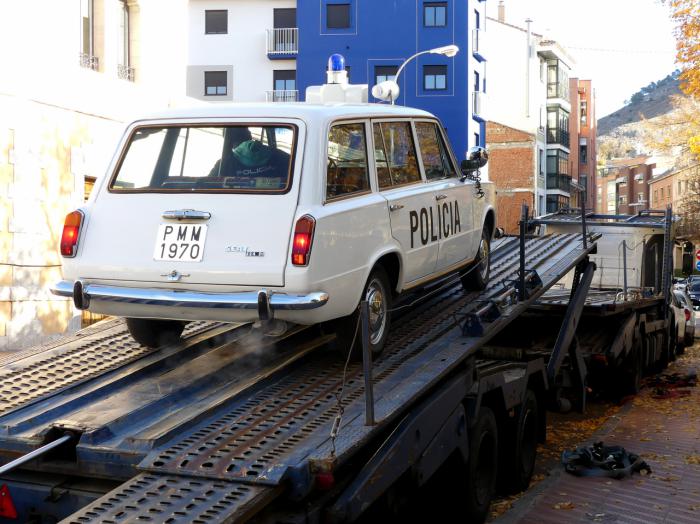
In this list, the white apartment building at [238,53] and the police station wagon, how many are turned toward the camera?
1

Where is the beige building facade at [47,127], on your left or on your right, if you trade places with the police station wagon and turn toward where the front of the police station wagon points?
on your left

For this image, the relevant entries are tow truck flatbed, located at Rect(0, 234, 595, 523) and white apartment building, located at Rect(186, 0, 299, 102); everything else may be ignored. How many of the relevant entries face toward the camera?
1

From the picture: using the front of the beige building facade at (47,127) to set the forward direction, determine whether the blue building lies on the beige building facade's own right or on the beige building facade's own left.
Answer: on the beige building facade's own left

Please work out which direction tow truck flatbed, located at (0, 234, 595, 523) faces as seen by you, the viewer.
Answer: facing away from the viewer and to the right of the viewer

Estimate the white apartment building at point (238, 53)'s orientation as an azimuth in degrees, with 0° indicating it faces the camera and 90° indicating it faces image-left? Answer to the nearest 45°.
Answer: approximately 0°

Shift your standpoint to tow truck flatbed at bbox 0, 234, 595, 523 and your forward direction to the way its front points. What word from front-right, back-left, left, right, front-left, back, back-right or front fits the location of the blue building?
front-left

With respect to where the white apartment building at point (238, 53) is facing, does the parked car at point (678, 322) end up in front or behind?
in front

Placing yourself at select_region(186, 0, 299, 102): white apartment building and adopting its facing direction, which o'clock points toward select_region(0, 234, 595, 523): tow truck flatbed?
The tow truck flatbed is roughly at 12 o'clock from the white apartment building.

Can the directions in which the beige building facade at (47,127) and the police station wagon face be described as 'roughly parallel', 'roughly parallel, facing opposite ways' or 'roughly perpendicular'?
roughly perpendicular

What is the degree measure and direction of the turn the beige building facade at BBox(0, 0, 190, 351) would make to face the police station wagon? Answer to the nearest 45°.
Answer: approximately 45° to its right

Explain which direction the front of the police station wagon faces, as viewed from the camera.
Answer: facing away from the viewer and to the right of the viewer

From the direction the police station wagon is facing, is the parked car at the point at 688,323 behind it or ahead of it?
ahead

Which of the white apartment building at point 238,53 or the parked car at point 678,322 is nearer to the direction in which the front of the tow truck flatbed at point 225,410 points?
the parked car
